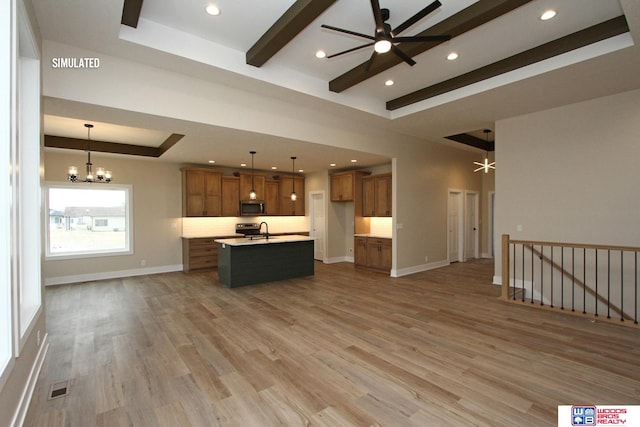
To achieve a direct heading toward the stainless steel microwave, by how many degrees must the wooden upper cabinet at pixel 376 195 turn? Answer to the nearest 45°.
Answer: approximately 45° to its right

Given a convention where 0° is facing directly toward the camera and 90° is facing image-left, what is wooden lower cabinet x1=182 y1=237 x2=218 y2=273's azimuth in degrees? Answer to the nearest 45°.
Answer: approximately 315°

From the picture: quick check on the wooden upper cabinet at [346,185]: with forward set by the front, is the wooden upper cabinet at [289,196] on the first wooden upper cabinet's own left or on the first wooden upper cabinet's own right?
on the first wooden upper cabinet's own right

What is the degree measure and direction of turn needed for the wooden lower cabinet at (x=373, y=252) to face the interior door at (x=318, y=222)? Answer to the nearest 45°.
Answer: approximately 90° to its right

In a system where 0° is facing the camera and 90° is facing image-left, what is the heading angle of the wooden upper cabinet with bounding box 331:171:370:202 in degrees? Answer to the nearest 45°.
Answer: approximately 45°

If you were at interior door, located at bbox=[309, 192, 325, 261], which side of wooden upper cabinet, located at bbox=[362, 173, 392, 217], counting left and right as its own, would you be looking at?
right

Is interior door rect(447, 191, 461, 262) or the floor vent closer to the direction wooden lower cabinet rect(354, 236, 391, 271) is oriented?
the floor vent

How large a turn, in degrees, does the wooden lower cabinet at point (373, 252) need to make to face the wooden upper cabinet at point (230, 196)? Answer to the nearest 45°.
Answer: approximately 45° to its right
